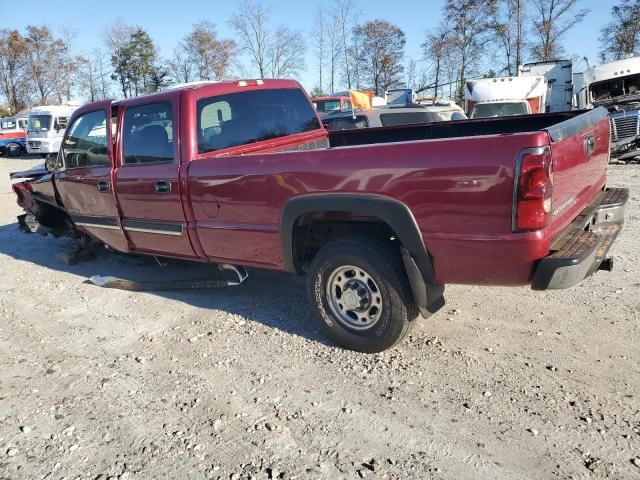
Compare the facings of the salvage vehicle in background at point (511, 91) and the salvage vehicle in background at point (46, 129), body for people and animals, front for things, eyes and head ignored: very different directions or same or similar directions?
same or similar directions

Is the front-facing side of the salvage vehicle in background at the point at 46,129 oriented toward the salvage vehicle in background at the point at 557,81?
no

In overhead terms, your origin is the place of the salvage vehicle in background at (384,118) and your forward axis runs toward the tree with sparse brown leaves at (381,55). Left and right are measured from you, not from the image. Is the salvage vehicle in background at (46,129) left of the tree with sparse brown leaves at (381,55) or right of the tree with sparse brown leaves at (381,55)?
left

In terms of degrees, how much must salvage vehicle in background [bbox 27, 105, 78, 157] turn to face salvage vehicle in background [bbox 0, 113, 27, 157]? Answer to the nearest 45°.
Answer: approximately 135° to its right

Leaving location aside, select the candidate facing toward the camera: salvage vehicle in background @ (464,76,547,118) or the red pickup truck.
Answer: the salvage vehicle in background

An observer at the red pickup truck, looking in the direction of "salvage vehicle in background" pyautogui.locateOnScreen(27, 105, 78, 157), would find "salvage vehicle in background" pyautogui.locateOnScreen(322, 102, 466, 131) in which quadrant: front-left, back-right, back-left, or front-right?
front-right

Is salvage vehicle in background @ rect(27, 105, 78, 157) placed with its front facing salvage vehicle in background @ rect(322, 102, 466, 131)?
no

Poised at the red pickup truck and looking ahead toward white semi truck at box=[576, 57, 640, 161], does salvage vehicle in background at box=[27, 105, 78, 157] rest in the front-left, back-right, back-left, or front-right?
front-left

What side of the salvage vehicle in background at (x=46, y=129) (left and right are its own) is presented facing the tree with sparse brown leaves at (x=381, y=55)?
back

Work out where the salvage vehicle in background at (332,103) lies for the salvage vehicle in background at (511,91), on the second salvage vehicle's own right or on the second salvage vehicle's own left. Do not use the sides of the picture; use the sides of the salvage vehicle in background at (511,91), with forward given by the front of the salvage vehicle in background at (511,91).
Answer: on the second salvage vehicle's own right

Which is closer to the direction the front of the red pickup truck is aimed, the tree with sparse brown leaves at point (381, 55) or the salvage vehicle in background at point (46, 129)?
the salvage vehicle in background

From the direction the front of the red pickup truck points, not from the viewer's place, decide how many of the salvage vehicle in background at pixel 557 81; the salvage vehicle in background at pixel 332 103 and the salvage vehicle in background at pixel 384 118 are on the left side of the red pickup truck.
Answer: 0

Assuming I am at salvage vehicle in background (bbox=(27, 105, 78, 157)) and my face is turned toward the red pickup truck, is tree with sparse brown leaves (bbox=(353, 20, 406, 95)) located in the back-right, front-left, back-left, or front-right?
back-left

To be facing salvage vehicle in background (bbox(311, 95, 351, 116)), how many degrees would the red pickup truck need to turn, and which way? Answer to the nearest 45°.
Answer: approximately 45° to its right

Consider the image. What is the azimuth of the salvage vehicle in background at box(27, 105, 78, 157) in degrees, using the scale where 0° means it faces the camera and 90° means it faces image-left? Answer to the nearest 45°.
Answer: approximately 45°

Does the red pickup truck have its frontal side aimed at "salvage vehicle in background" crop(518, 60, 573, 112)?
no

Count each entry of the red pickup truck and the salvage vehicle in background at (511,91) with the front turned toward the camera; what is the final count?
1

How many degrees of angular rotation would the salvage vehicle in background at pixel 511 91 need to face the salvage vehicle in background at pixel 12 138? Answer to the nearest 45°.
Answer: approximately 90° to its right

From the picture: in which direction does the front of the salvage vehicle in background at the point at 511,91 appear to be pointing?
toward the camera
